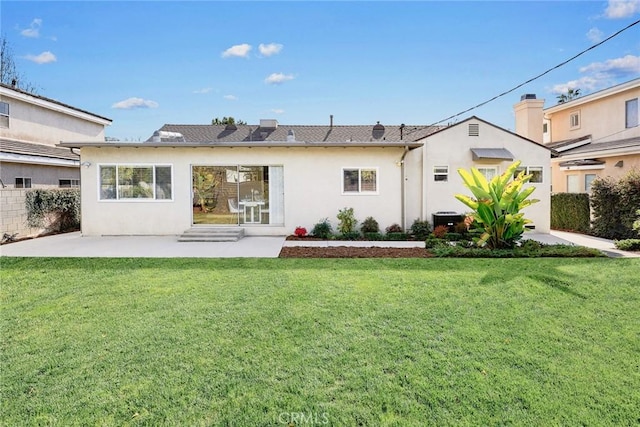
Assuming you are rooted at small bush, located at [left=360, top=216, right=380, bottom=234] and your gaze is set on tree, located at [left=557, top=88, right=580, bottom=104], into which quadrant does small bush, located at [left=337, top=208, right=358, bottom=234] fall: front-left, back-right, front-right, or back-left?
back-left

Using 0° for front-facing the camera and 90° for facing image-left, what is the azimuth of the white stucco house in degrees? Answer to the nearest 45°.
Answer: approximately 180°

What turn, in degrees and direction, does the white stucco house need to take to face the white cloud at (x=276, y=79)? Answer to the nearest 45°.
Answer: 0° — it already faces it

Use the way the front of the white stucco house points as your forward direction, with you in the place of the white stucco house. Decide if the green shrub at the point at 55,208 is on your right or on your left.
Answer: on your left

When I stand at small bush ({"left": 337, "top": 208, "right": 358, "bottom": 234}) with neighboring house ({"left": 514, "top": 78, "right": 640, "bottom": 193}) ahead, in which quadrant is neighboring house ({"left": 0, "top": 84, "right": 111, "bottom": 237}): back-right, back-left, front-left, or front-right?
back-left

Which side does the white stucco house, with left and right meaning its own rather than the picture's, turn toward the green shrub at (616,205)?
right

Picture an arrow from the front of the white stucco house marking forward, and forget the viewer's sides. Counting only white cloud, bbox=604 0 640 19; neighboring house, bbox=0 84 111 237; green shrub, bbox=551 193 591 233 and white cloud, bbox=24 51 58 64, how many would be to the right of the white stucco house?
2
